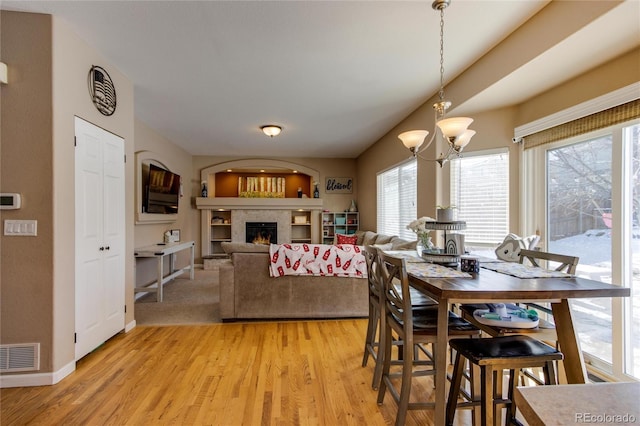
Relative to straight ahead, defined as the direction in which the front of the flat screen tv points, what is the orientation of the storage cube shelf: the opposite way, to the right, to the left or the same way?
to the right

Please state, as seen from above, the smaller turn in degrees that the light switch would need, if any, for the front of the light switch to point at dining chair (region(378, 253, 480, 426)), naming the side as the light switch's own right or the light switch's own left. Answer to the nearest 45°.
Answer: approximately 45° to the light switch's own left

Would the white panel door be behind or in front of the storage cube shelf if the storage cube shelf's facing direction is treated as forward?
in front

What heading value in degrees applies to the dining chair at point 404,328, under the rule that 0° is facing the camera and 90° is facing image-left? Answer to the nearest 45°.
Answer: approximately 270°

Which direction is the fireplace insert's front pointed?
toward the camera

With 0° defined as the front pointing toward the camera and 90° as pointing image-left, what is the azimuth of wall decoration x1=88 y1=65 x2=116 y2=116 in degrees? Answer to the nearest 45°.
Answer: approximately 315°

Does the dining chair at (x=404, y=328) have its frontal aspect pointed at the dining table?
yes

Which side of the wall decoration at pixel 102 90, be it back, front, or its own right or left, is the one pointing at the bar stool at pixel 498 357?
front

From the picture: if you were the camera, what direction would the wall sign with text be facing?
facing the viewer

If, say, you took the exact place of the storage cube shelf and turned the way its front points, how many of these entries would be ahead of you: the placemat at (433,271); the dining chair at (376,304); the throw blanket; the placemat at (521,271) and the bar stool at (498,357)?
5

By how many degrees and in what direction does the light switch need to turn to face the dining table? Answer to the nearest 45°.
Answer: approximately 45° to its left

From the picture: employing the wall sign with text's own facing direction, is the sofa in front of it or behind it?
in front
